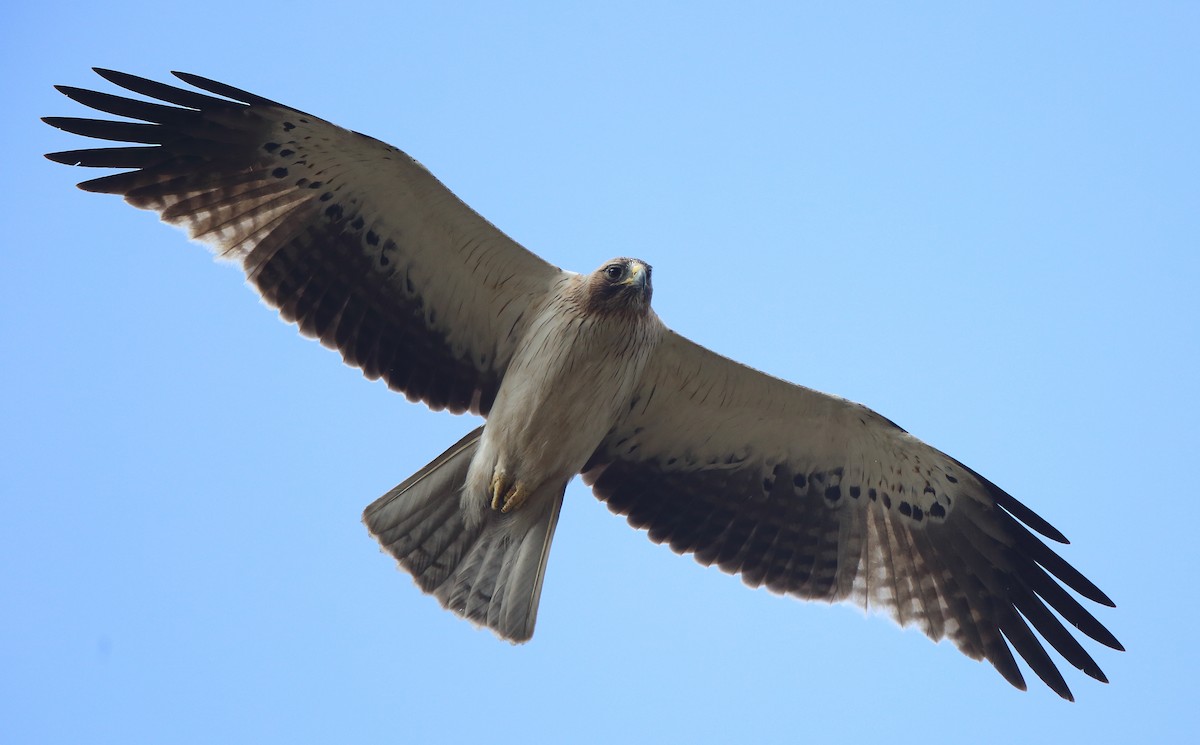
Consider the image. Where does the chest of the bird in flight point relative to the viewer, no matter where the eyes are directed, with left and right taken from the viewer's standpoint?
facing the viewer and to the right of the viewer
